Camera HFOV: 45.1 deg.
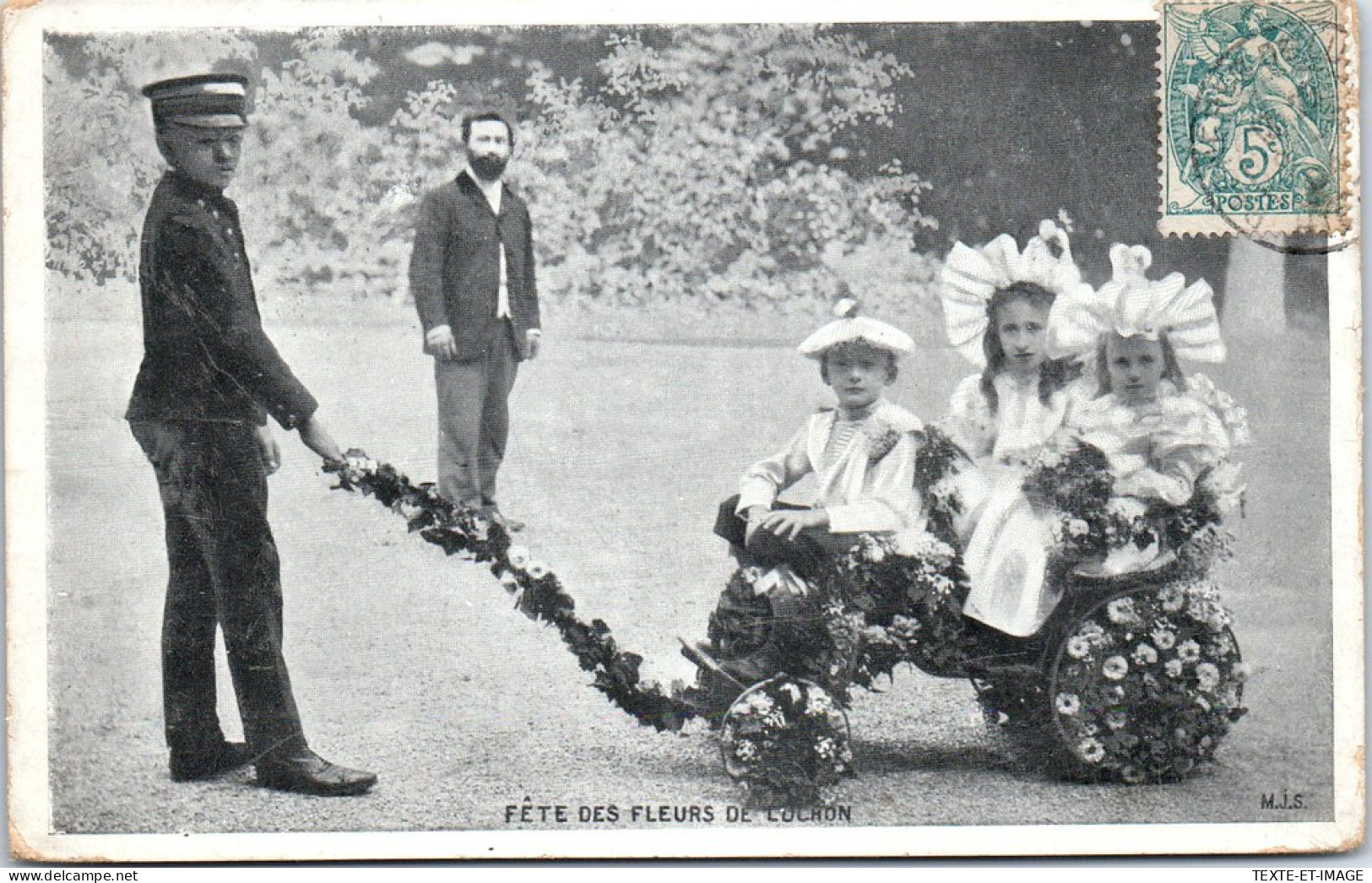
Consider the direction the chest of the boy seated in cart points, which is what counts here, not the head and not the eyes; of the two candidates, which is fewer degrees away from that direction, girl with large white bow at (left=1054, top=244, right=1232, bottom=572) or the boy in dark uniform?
the boy in dark uniform

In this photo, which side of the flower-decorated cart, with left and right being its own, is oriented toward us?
left

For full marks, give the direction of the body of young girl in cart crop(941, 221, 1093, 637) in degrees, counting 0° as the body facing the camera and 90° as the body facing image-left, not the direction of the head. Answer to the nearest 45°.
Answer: approximately 0°

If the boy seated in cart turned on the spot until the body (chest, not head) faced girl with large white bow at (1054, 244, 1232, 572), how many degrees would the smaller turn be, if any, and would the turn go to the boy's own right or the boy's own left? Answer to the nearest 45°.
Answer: approximately 135° to the boy's own left

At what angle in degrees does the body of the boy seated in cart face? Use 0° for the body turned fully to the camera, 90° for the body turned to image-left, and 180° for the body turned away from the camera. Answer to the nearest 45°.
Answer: approximately 45°

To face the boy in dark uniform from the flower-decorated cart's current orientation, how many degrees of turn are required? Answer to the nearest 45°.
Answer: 0° — it already faces them
